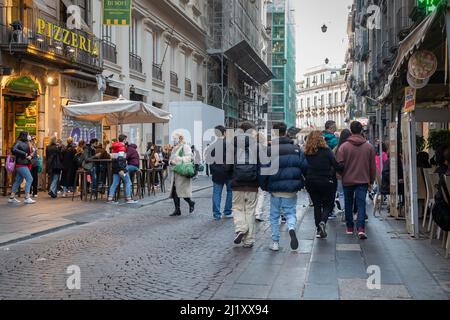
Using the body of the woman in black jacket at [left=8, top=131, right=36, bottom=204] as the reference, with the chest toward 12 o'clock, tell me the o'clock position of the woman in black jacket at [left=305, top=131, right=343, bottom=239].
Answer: the woman in black jacket at [left=305, top=131, right=343, bottom=239] is roughly at 2 o'clock from the woman in black jacket at [left=8, top=131, right=36, bottom=204].

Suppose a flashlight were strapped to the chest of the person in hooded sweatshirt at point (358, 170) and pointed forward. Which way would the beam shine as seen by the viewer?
away from the camera

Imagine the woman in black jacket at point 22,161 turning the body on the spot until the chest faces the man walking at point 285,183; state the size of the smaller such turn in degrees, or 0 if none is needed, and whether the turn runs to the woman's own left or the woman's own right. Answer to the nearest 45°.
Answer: approximately 45° to the woman's own right

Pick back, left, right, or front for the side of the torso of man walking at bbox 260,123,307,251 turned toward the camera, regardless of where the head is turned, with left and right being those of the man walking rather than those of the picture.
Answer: back

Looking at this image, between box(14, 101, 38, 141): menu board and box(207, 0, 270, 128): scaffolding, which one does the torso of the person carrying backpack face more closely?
the scaffolding

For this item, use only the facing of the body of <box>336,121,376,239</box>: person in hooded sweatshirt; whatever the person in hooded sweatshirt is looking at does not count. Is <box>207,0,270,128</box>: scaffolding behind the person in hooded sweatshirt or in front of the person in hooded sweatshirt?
in front

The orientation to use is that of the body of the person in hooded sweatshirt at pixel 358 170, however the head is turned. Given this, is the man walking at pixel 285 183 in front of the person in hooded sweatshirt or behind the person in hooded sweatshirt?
behind

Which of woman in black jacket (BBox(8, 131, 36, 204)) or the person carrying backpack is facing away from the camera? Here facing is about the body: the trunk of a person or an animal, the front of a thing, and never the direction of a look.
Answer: the person carrying backpack

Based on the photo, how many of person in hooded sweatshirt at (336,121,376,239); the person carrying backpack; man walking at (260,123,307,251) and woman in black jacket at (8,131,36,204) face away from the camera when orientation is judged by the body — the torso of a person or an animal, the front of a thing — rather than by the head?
3

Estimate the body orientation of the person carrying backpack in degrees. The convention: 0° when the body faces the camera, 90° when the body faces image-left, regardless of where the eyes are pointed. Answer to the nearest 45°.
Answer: approximately 180°

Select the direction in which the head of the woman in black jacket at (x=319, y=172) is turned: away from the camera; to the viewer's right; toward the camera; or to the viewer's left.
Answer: away from the camera
